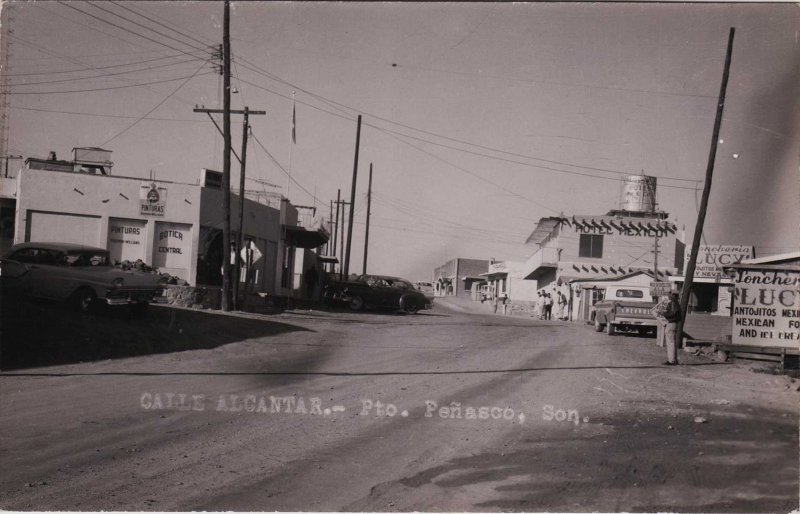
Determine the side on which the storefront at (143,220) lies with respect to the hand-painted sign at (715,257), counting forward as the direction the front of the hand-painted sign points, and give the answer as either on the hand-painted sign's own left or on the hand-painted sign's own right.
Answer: on the hand-painted sign's own right

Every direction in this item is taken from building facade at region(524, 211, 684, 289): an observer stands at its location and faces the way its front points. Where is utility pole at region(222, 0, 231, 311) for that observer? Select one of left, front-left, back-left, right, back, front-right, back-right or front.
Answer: front-right

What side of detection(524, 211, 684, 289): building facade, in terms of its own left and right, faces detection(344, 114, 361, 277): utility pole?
right

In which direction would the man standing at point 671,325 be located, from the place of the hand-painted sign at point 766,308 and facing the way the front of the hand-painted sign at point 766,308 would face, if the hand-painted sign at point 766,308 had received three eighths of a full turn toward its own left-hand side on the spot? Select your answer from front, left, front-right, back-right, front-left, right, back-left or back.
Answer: back-left

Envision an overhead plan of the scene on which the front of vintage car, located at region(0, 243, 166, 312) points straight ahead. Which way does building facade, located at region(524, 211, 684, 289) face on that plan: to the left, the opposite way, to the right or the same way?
to the right

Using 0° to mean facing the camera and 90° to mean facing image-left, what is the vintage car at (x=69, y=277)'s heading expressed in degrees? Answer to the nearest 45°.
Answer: approximately 315°

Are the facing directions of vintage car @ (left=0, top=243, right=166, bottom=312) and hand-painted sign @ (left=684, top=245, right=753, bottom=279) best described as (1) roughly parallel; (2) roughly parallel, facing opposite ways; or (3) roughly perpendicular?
roughly perpendicular

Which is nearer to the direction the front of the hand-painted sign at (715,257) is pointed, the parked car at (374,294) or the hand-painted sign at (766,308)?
the hand-painted sign

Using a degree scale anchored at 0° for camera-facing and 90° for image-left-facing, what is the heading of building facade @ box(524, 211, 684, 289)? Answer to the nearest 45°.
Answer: approximately 0°

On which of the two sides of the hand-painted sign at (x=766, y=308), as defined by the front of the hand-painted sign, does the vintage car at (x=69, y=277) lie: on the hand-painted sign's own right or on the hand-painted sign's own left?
on the hand-painted sign's own right
